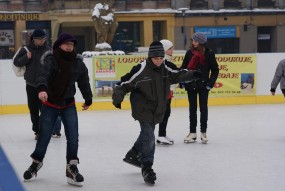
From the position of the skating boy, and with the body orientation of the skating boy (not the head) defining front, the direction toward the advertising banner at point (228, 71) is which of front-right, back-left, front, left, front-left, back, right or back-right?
back-left

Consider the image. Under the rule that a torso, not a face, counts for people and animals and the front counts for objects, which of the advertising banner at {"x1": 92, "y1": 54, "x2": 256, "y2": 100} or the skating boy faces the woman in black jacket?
the advertising banner

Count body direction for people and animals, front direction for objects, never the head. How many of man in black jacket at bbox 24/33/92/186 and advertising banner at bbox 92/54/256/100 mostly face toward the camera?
2

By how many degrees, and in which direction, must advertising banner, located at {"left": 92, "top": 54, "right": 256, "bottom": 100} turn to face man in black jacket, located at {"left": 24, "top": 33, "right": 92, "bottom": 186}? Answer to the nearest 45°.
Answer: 0° — it already faces them

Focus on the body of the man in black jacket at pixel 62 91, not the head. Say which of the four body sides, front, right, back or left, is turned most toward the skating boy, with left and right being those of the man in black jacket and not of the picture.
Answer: left

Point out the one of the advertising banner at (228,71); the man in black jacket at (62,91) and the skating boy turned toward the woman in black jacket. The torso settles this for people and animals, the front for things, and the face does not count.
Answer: the advertising banner

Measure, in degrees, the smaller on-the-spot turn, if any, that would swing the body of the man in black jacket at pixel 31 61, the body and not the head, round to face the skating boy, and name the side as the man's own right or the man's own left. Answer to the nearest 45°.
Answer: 0° — they already face them

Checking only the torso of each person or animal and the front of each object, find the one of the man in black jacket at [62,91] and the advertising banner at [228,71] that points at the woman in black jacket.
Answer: the advertising banner

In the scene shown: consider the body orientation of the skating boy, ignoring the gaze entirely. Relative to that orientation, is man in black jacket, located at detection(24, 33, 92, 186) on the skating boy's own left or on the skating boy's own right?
on the skating boy's own right

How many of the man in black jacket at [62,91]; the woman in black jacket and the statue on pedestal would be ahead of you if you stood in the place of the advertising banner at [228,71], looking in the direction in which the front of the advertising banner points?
2
